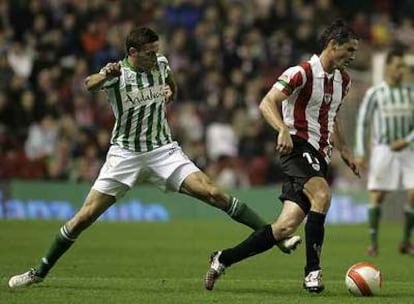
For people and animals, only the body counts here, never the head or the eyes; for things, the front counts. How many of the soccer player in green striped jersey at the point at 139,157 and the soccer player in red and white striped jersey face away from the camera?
0

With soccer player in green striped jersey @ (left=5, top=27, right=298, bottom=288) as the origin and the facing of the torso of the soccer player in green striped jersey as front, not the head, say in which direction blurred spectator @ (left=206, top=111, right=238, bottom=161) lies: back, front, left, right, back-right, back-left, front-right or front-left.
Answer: back-left

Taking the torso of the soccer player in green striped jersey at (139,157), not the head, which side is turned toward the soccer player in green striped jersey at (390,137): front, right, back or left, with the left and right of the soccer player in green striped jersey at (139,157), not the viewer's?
left

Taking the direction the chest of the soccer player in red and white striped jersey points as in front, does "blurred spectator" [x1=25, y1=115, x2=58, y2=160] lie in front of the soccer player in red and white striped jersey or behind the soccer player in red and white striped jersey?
behind

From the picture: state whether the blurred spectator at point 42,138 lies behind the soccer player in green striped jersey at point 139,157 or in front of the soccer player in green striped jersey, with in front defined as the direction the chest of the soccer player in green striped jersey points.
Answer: behind

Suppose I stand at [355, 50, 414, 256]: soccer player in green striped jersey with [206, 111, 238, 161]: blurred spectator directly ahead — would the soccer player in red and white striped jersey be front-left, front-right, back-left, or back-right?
back-left

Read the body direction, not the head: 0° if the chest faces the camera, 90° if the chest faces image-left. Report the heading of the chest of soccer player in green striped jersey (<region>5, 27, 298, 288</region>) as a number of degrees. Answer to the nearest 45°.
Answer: approximately 315°

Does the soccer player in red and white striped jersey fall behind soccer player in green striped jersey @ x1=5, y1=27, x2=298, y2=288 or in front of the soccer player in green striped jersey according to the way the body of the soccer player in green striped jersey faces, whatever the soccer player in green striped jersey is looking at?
in front
